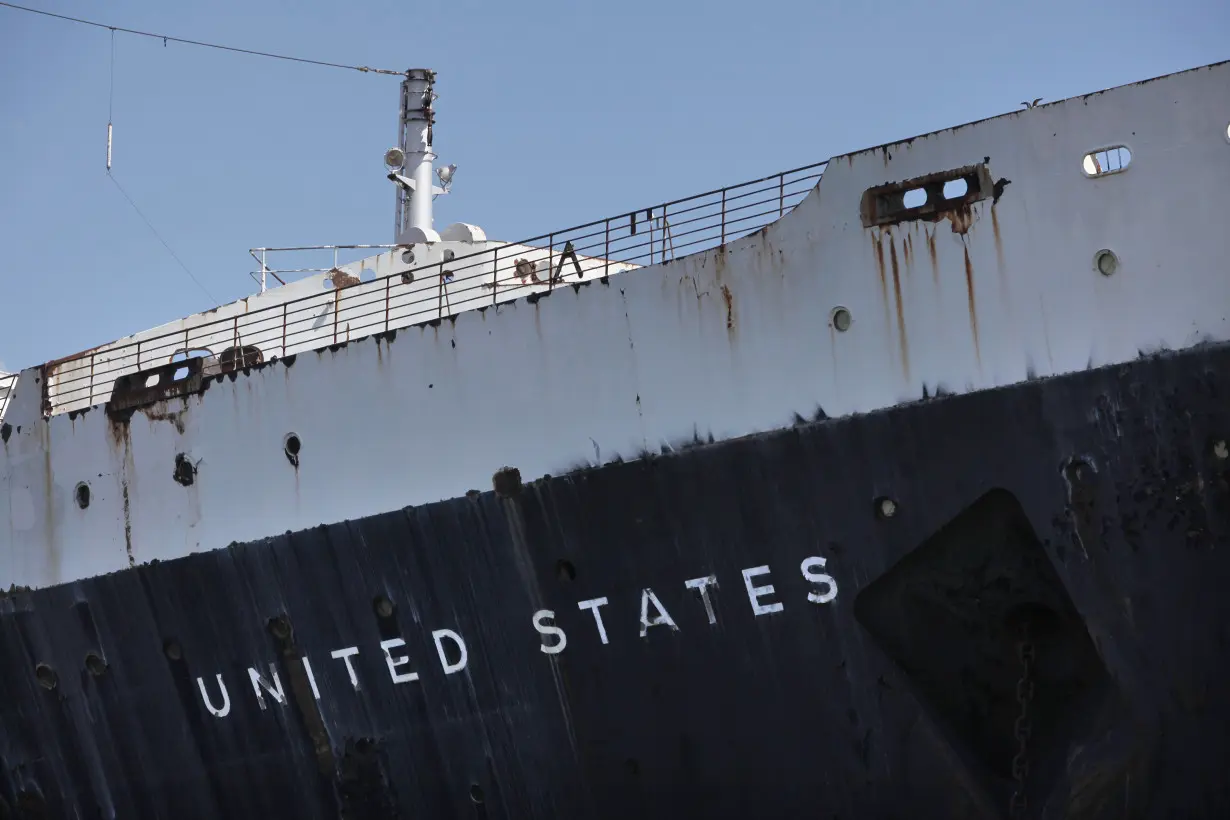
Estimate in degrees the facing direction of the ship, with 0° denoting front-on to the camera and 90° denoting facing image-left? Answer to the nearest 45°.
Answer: approximately 315°
